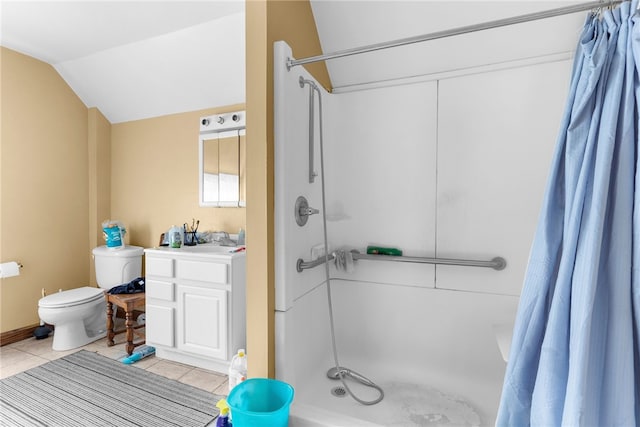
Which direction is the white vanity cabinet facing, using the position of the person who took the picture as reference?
facing the viewer and to the left of the viewer

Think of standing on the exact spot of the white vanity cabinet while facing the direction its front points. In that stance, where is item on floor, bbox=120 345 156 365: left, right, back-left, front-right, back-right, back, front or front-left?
right

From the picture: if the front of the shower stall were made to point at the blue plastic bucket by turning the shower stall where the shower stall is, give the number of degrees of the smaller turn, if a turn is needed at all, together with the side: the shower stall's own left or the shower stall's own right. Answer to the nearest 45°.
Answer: approximately 45° to the shower stall's own right

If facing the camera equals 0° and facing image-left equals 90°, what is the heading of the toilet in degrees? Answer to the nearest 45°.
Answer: approximately 45°

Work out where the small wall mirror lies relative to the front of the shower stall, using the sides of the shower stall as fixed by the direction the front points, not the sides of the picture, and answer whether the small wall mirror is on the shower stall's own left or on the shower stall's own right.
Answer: on the shower stall's own right

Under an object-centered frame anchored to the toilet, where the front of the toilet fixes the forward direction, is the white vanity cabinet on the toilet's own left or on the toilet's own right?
on the toilet's own left

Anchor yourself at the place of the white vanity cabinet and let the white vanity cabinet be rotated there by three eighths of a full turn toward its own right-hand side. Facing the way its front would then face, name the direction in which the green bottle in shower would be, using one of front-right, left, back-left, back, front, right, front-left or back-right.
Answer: back-right

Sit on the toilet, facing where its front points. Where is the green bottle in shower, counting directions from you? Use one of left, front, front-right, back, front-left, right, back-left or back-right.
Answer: left

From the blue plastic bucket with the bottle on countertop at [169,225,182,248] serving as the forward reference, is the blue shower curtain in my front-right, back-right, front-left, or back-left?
back-right

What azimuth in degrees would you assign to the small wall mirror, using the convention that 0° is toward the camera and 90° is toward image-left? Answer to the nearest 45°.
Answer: approximately 45°

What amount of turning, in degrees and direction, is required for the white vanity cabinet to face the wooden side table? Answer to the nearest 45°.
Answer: approximately 90° to its right

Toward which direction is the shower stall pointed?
toward the camera

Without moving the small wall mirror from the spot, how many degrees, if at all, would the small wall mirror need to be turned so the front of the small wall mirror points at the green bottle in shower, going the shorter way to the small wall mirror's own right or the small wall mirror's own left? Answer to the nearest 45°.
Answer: approximately 90° to the small wall mirror's own left

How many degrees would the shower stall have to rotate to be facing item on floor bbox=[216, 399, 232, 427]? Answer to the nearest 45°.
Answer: approximately 45° to its right
